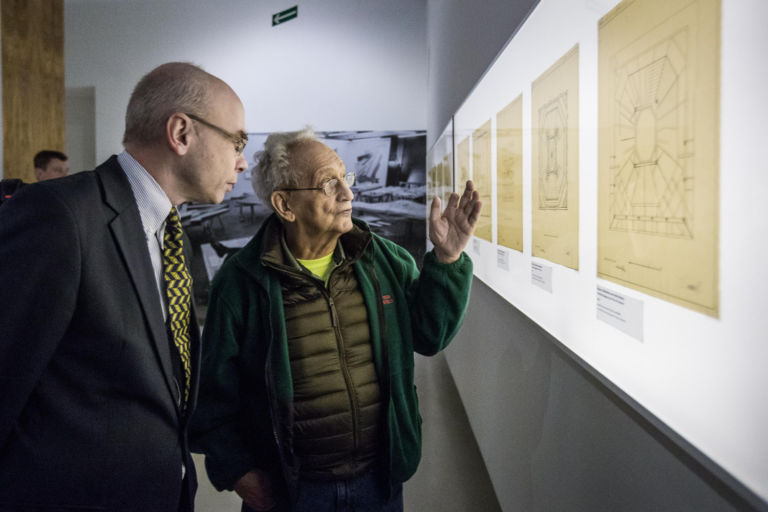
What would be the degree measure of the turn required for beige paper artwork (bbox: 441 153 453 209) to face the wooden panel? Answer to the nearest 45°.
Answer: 0° — it already faces it

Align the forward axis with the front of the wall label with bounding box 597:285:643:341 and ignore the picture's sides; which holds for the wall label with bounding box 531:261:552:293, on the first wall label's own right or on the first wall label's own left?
on the first wall label's own right

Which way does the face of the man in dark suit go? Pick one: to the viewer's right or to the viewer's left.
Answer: to the viewer's right

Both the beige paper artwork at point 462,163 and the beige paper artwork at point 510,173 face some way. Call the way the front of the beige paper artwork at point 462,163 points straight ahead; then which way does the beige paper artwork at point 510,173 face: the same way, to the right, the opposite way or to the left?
the same way

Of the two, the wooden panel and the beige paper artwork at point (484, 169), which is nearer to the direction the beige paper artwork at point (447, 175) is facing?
the wooden panel

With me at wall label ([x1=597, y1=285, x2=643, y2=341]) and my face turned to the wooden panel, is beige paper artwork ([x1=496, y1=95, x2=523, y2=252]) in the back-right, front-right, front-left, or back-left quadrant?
front-right

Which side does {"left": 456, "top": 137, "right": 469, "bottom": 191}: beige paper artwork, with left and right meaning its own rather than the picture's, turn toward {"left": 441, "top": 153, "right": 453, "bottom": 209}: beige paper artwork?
right

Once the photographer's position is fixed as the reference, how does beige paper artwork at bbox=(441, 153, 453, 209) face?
facing to the left of the viewer

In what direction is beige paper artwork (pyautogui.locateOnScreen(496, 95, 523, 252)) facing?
to the viewer's left

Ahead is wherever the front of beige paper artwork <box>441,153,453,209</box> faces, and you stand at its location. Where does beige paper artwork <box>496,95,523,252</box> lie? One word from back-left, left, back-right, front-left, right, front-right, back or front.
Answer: left

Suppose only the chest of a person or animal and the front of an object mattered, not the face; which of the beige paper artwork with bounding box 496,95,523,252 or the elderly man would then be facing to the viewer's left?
the beige paper artwork

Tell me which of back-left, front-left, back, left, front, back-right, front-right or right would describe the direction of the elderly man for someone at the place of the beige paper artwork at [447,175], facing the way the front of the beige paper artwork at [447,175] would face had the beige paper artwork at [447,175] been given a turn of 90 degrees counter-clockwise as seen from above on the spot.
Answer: front

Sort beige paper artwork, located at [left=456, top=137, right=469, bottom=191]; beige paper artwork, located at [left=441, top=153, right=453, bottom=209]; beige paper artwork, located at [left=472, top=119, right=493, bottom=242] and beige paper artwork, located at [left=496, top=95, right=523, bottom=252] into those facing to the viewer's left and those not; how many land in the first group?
4

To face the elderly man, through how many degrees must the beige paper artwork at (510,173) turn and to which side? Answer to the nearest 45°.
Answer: approximately 45° to its left

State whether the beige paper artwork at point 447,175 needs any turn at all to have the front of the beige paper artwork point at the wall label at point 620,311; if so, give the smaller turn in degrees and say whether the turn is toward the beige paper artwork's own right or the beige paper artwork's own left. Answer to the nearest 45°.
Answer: approximately 90° to the beige paper artwork's own left
